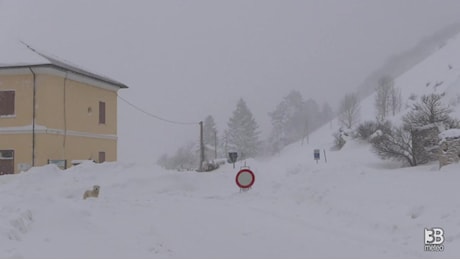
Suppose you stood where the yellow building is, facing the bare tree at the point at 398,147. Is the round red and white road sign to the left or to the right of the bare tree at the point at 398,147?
right

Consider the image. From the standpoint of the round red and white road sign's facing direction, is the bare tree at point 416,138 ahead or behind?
behind

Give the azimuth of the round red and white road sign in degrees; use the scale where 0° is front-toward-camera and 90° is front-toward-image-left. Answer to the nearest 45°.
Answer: approximately 0°

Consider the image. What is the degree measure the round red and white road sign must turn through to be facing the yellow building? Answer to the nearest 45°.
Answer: approximately 135° to its right

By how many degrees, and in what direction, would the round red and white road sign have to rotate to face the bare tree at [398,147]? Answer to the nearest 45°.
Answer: approximately 135° to its left

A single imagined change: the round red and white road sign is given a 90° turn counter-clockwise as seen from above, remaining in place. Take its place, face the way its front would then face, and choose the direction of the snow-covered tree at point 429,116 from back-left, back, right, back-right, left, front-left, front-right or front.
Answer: front-left
